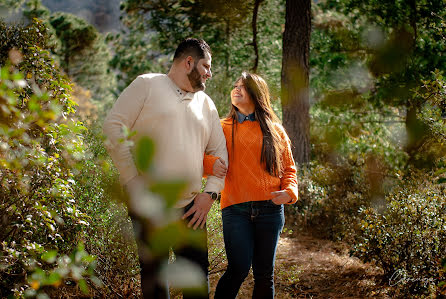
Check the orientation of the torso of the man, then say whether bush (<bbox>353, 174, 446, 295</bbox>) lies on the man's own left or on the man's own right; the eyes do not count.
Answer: on the man's own left

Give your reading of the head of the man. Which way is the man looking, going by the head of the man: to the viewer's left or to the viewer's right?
to the viewer's right

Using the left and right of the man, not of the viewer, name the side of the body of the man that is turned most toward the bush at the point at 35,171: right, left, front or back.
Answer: right

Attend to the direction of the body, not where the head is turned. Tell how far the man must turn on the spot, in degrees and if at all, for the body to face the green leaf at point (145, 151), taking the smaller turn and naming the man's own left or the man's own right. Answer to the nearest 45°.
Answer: approximately 45° to the man's own right

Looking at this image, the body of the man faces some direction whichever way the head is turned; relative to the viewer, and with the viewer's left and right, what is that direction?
facing the viewer and to the right of the viewer

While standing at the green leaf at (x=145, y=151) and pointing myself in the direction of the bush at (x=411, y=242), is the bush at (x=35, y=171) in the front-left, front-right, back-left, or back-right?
front-left

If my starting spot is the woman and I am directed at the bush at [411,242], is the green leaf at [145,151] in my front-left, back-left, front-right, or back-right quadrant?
back-right
